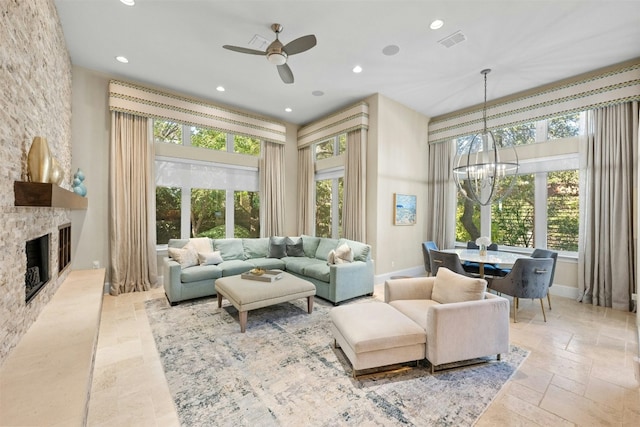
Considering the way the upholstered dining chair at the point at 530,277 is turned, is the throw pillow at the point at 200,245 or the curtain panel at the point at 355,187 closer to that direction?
the curtain panel

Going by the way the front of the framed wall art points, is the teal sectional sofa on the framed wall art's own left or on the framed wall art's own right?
on the framed wall art's own right

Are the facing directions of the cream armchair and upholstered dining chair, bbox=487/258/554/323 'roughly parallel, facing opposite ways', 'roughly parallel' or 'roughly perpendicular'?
roughly perpendicular

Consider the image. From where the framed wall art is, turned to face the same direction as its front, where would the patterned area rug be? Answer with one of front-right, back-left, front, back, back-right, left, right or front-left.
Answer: front-right

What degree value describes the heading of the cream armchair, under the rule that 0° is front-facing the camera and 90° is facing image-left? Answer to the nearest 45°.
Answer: approximately 45°

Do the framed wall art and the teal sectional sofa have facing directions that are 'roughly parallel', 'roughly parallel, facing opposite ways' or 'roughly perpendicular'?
roughly parallel

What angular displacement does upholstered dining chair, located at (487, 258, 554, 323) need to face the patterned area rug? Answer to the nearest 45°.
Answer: approximately 90° to its left

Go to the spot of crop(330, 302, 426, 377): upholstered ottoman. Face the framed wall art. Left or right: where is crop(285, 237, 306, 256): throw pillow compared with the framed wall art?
left

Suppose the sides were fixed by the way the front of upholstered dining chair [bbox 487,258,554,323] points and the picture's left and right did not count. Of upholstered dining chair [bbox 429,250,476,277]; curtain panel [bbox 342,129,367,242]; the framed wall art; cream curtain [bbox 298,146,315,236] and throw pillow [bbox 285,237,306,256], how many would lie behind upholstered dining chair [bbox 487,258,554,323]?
0

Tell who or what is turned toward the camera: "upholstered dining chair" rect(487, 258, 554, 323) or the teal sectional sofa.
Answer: the teal sectional sofa

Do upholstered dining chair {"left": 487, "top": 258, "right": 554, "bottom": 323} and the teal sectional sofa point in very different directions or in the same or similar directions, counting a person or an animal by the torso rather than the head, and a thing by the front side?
very different directions

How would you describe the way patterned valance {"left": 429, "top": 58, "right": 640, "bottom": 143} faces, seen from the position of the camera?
facing the viewer and to the left of the viewer

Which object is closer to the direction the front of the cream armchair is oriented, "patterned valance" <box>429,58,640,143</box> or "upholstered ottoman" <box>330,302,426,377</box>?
the upholstered ottoman

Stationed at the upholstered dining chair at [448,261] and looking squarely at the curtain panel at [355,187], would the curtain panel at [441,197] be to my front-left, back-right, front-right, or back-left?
front-right

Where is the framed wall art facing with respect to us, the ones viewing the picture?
facing the viewer and to the right of the viewer

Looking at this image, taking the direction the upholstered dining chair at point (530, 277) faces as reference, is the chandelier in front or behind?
in front

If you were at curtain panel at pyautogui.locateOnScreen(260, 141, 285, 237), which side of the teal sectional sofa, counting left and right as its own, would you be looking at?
back

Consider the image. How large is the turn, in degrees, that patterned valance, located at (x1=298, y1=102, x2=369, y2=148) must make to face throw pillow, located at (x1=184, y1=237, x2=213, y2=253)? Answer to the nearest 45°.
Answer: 0° — it already faces it
